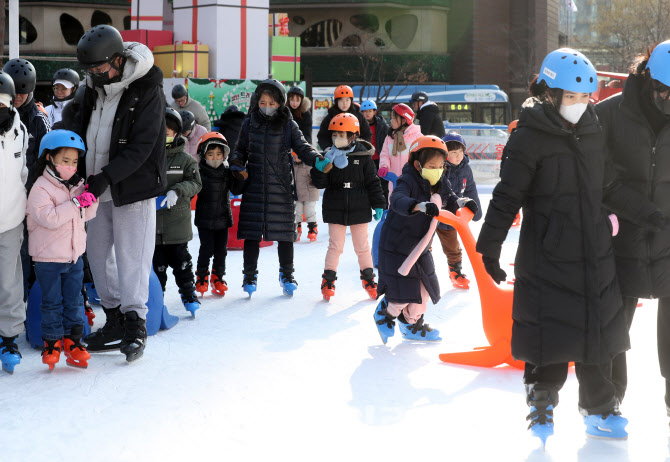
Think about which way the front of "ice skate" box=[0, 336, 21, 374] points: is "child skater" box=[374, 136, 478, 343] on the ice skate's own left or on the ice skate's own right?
on the ice skate's own left

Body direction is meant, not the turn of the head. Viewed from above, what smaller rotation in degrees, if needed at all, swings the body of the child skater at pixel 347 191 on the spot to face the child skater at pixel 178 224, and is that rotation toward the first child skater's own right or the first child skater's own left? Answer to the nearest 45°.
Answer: approximately 45° to the first child skater's own right

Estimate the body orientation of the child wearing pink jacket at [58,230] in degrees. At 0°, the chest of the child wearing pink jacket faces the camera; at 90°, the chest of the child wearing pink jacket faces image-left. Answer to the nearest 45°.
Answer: approximately 315°

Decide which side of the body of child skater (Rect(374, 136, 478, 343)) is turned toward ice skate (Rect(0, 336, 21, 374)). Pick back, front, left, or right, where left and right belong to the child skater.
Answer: right

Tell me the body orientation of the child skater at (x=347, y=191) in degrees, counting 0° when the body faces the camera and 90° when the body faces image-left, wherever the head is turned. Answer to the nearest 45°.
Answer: approximately 0°

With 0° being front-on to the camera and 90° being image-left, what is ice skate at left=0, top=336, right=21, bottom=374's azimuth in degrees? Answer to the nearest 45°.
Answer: approximately 0°
